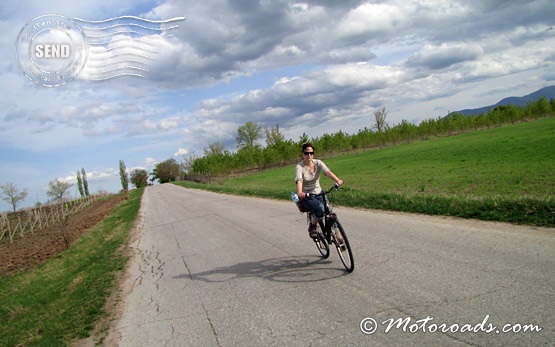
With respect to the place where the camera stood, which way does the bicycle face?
facing the viewer and to the right of the viewer
